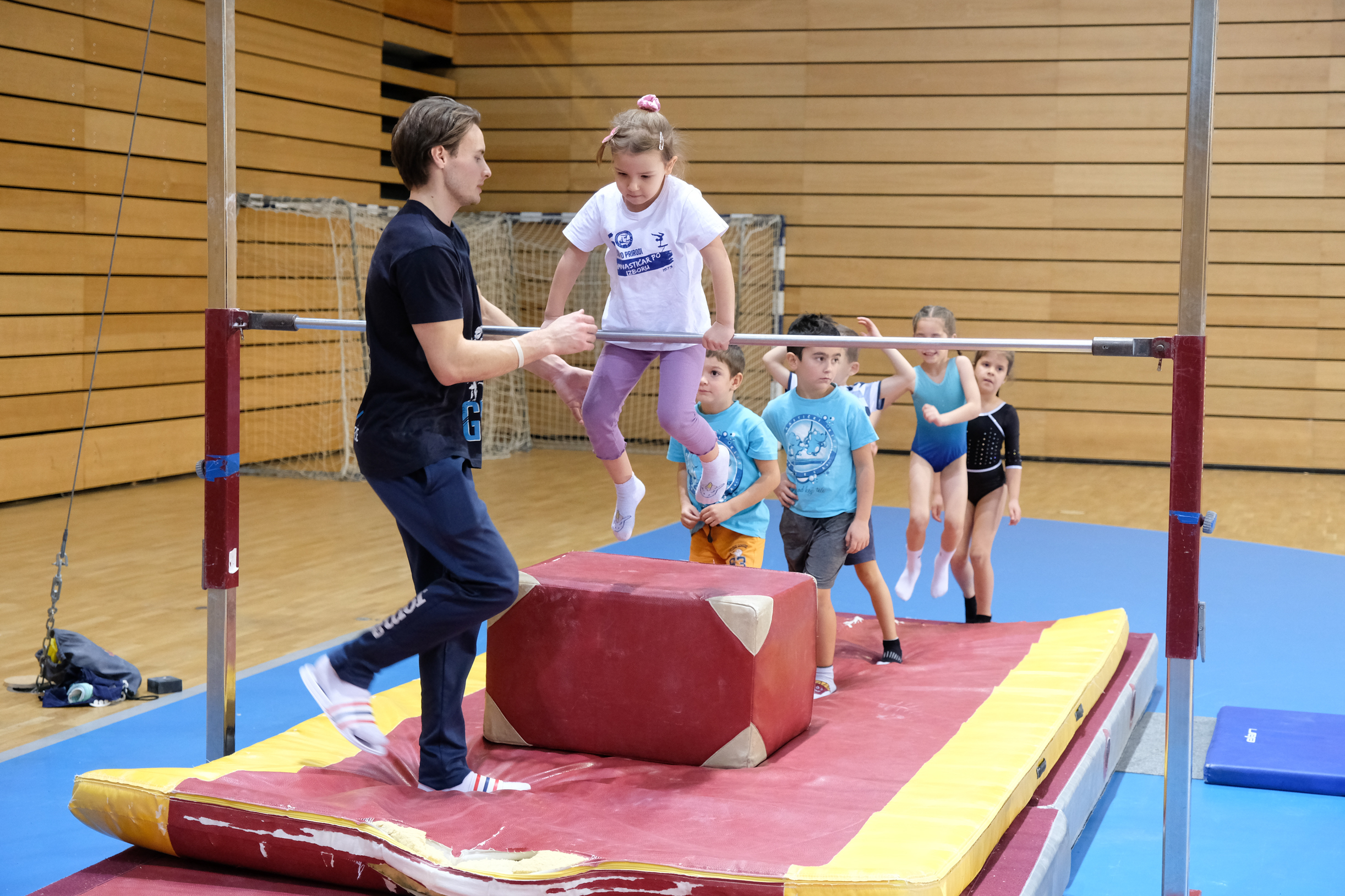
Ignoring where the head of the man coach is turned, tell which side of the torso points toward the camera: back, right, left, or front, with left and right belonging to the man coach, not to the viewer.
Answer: right

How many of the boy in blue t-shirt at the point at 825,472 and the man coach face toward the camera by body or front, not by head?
1

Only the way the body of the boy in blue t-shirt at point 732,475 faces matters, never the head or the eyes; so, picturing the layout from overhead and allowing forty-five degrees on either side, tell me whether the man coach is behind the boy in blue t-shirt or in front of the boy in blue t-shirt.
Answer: in front

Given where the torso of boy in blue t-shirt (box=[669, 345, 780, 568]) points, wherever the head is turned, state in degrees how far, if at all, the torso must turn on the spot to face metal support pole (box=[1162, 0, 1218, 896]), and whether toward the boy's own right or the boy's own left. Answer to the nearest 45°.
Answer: approximately 90° to the boy's own left

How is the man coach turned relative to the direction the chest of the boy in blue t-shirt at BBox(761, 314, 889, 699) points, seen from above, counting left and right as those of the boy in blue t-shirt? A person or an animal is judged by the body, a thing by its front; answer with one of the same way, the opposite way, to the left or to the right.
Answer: to the left

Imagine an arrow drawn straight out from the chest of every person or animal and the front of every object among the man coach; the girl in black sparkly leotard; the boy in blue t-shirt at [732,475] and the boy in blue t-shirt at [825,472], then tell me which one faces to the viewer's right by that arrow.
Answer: the man coach

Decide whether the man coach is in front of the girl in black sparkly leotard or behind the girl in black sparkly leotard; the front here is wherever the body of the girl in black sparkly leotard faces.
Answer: in front

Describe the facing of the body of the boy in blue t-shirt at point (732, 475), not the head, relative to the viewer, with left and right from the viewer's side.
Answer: facing the viewer and to the left of the viewer

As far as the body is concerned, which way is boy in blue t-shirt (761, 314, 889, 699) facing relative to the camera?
toward the camera
